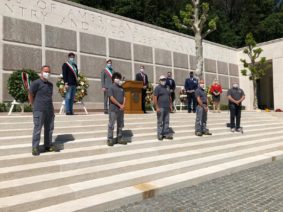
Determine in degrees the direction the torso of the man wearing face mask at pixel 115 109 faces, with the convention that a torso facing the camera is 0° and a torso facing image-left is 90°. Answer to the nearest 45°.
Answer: approximately 315°

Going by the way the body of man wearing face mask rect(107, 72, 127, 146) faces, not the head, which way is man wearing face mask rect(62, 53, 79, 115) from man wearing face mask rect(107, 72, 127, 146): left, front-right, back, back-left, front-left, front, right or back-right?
back

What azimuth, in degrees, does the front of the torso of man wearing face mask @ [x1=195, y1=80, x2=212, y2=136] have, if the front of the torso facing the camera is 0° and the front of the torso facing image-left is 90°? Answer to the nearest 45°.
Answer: approximately 315°

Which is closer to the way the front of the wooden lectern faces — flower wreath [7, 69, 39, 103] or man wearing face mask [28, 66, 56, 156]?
the man wearing face mask

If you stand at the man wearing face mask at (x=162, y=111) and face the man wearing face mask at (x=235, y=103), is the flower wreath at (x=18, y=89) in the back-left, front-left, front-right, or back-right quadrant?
back-left
